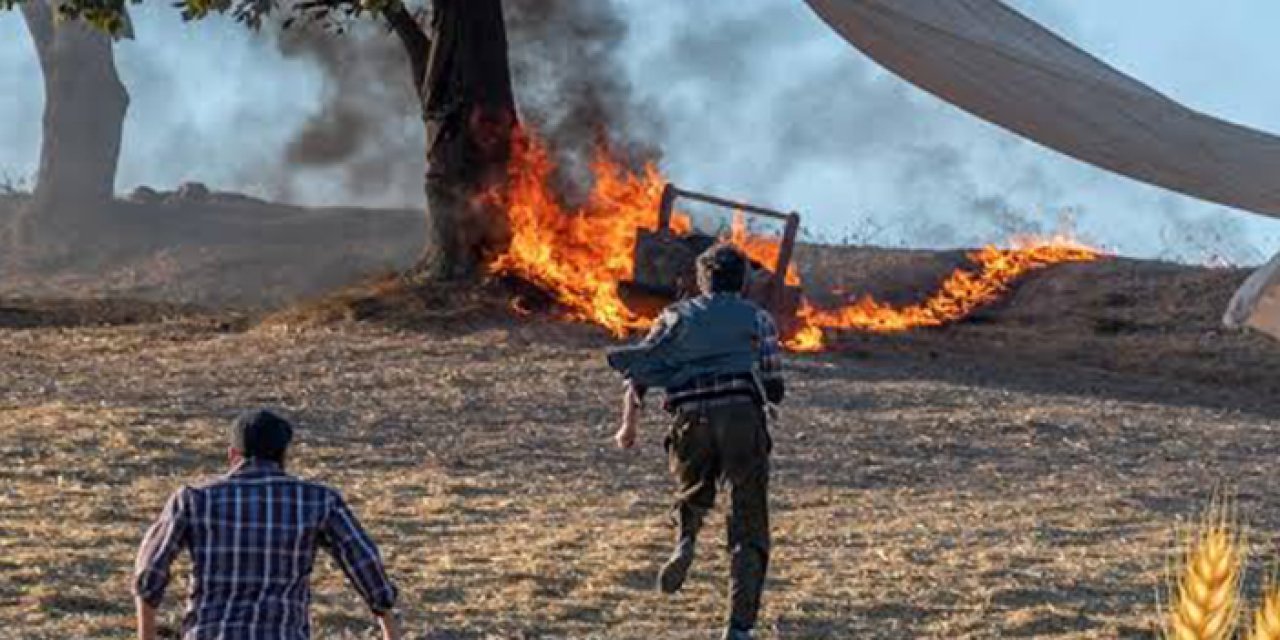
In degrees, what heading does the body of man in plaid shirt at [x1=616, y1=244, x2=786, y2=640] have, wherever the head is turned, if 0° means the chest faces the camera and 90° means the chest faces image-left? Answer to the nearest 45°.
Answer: approximately 180°

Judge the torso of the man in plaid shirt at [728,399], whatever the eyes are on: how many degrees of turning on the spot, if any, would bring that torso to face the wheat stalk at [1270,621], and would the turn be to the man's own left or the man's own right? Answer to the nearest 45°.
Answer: approximately 180°

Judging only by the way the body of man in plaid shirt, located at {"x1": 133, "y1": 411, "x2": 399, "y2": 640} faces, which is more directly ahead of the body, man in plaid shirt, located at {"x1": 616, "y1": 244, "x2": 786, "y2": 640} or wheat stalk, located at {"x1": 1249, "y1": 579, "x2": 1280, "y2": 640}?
the man in plaid shirt

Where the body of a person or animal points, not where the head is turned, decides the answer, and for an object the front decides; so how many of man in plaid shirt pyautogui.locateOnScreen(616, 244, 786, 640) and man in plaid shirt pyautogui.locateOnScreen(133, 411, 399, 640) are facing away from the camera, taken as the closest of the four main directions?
2

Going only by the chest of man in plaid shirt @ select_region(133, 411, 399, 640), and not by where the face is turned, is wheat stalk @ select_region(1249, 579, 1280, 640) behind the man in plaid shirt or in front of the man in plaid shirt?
behind

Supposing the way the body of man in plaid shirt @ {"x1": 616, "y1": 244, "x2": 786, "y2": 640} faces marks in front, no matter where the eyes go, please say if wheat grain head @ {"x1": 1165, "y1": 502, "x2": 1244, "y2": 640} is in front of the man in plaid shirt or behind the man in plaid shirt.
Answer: behind

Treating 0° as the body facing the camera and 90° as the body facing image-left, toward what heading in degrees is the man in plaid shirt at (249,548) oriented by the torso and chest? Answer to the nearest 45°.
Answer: approximately 180°
